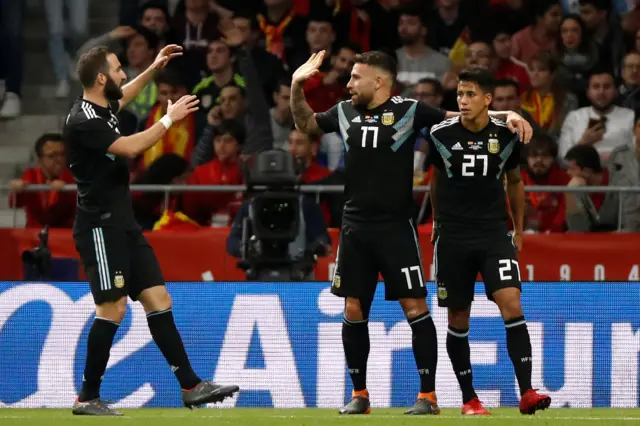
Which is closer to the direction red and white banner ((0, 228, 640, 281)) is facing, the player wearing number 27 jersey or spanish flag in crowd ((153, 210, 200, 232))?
the player wearing number 27 jersey

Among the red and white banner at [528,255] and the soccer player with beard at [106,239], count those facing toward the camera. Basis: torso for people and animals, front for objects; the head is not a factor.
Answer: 1

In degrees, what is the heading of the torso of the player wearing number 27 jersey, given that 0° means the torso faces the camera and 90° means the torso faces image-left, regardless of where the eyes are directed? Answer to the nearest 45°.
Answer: approximately 0°

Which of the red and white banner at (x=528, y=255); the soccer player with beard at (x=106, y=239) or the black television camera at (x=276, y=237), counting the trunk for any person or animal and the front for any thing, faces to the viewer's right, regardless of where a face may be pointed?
the soccer player with beard

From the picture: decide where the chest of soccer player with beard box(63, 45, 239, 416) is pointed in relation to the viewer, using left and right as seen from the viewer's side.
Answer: facing to the right of the viewer

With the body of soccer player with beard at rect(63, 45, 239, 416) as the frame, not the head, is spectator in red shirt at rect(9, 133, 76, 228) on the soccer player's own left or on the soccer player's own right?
on the soccer player's own left

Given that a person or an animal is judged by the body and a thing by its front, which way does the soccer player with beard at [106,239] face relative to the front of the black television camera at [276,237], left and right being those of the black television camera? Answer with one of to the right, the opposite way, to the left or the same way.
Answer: to the left

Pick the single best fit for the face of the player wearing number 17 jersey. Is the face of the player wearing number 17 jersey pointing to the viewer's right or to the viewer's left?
to the viewer's left

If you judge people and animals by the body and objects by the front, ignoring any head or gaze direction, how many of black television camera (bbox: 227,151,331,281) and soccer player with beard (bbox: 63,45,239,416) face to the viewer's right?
1
